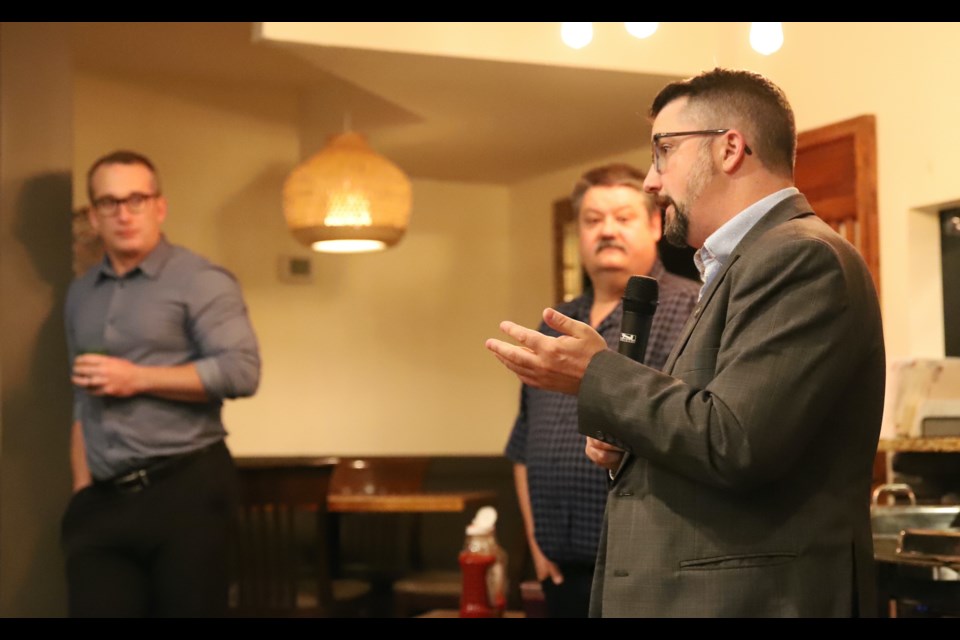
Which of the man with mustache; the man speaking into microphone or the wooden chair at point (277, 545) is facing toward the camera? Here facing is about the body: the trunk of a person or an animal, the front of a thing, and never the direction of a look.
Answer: the man with mustache

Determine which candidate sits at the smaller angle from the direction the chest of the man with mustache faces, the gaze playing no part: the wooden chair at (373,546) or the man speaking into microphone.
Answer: the man speaking into microphone

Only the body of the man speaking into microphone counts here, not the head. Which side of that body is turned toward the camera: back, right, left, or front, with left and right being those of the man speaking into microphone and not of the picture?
left

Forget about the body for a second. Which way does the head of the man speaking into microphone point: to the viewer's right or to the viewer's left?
to the viewer's left

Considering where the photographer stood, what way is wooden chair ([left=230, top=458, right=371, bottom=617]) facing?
facing away from the viewer and to the right of the viewer

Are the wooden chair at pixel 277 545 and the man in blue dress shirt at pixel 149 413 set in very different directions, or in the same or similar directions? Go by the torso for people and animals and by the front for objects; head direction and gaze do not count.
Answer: very different directions

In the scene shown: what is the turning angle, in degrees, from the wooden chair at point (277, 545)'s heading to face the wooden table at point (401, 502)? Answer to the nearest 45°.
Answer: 0° — it already faces it

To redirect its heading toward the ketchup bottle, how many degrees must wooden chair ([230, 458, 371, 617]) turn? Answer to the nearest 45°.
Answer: approximately 90° to its right

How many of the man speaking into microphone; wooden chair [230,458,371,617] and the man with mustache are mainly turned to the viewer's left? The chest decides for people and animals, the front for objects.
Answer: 1
